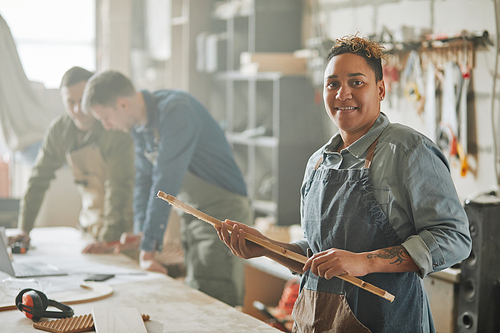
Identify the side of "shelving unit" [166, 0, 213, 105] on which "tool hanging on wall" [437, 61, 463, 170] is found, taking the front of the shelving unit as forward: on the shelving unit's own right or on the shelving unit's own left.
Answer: on the shelving unit's own left

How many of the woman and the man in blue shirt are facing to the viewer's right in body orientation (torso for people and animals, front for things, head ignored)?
0

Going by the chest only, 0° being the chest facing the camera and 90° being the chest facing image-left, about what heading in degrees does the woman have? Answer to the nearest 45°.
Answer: approximately 45°

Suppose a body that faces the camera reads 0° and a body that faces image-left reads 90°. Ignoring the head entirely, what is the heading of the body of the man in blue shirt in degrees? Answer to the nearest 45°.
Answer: approximately 90°

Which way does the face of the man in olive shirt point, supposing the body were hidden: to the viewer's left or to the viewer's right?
to the viewer's right

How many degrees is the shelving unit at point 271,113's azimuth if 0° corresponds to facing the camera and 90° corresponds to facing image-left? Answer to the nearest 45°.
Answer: approximately 45°

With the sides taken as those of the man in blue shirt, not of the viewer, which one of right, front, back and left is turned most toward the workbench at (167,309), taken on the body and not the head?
left

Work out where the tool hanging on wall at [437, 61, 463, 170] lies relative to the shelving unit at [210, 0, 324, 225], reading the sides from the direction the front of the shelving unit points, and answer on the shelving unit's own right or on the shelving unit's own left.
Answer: on the shelving unit's own left
